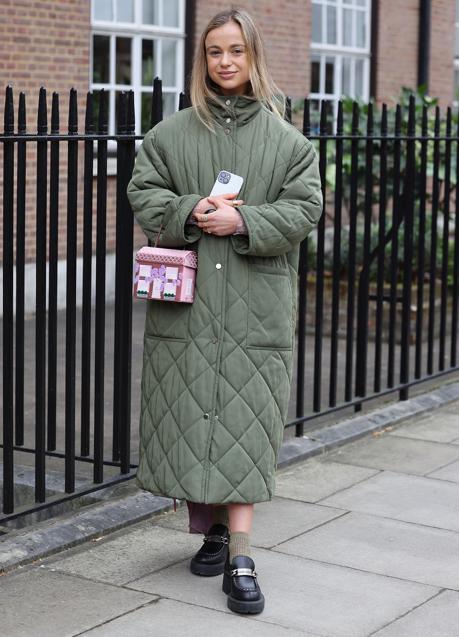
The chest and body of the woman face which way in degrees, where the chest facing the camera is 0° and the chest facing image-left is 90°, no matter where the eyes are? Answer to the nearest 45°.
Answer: approximately 0°
